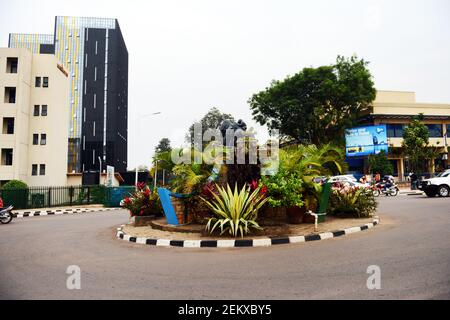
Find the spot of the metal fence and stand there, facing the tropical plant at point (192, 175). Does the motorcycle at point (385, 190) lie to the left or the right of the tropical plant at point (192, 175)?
left

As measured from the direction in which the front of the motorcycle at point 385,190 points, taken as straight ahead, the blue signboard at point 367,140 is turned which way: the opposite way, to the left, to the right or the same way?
to the left

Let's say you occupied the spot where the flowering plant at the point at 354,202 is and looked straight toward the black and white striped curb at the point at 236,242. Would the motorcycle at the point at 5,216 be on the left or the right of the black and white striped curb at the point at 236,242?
right

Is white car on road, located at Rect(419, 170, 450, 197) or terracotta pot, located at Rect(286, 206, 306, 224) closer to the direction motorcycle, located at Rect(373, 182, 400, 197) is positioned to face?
the terracotta pot

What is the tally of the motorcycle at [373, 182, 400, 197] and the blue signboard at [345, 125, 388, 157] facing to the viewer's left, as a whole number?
1

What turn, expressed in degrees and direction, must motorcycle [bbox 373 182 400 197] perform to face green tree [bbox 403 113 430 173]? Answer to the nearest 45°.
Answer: approximately 90° to its right

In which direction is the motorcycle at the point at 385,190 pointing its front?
to the viewer's left

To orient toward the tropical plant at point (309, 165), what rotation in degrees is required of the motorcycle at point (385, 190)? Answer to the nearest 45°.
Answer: approximately 90° to its left

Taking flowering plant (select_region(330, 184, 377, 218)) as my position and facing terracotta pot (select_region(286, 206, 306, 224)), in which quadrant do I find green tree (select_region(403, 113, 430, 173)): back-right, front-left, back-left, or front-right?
back-right

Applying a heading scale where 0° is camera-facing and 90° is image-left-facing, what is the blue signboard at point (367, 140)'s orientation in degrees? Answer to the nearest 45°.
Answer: approximately 0°

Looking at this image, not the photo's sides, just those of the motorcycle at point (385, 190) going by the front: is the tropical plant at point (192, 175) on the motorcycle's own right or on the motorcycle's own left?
on the motorcycle's own left
